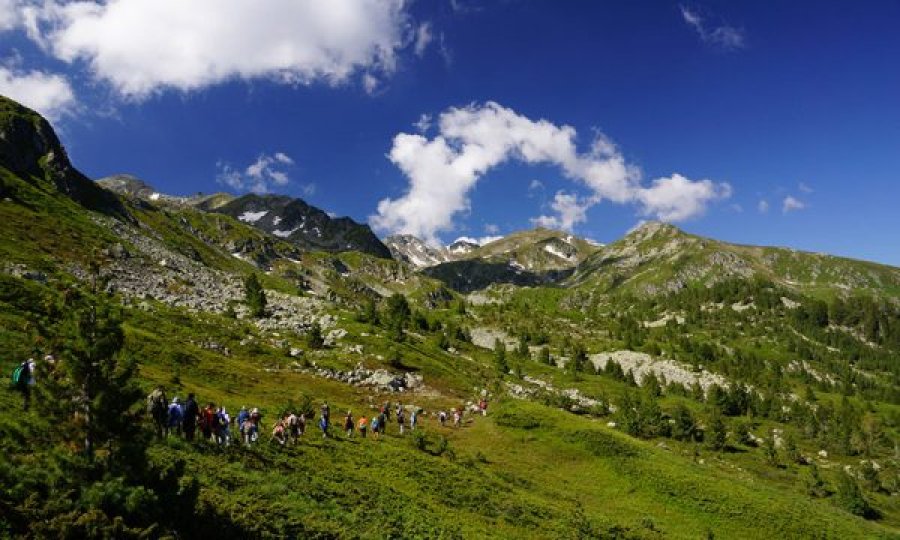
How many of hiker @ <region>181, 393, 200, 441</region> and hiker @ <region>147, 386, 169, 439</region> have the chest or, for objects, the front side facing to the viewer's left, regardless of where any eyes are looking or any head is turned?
0

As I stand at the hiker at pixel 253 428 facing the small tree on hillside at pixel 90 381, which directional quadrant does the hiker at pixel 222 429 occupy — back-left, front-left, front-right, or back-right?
front-right

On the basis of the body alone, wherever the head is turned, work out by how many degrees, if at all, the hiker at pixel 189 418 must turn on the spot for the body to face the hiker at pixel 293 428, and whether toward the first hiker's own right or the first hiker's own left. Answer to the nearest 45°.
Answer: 0° — they already face them

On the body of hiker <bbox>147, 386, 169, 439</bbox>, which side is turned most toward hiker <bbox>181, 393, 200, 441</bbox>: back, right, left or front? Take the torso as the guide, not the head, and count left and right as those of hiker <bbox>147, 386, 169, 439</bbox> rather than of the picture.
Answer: front

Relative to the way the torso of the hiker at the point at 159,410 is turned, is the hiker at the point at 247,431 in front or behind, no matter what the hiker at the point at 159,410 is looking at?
in front

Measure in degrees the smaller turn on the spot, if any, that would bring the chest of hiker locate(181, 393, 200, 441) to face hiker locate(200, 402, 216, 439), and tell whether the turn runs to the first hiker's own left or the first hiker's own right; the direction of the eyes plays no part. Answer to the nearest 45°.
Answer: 0° — they already face them

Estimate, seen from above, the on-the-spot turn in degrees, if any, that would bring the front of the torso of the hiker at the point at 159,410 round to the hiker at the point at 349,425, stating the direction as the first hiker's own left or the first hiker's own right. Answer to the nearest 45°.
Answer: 0° — they already face them

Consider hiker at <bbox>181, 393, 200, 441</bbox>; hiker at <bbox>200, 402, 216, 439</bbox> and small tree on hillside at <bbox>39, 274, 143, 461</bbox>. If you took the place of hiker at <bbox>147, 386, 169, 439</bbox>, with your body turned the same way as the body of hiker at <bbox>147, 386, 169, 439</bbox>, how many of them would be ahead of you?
2

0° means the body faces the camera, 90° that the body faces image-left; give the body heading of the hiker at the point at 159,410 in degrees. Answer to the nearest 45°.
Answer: approximately 225°

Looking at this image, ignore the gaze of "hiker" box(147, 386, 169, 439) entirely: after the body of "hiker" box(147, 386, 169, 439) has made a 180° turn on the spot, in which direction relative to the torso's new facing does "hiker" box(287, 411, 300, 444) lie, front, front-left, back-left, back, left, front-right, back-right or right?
back

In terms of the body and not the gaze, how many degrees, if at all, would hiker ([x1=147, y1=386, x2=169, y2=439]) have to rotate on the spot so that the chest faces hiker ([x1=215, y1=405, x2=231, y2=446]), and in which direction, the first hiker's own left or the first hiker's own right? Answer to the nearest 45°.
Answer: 0° — they already face them

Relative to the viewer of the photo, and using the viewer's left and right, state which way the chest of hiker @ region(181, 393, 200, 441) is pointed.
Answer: facing away from the viewer and to the right of the viewer

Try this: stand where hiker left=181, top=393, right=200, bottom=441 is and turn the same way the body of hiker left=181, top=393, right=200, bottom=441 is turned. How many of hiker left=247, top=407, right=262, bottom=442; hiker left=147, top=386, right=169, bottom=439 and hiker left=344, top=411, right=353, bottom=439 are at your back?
1

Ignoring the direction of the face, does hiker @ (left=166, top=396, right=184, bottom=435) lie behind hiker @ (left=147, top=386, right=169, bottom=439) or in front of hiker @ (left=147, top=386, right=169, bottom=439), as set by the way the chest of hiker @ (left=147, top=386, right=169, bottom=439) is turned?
in front

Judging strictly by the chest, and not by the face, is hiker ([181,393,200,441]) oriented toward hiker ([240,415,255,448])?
yes

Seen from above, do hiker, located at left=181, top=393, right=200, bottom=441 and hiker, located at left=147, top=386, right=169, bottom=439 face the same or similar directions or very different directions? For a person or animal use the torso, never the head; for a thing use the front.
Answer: same or similar directions
